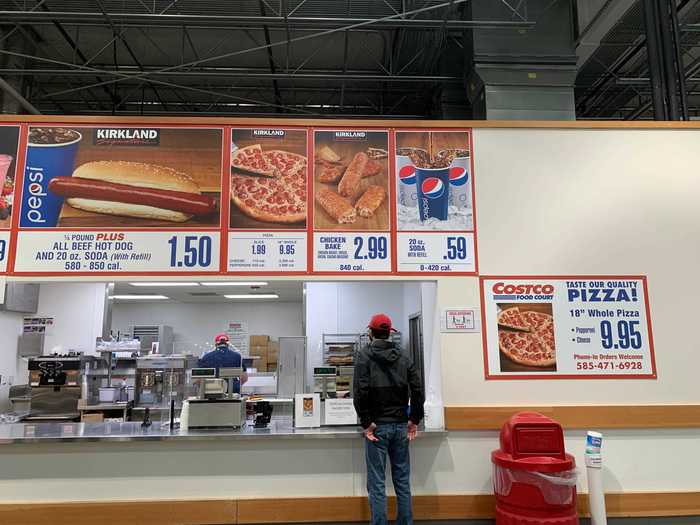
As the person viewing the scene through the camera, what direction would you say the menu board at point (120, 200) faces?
facing the viewer

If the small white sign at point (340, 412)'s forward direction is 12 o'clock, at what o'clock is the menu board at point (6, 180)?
The menu board is roughly at 3 o'clock from the small white sign.

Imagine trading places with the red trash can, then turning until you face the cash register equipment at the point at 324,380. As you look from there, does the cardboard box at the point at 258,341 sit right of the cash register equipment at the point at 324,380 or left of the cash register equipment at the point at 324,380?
right

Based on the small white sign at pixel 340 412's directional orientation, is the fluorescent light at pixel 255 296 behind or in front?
behind

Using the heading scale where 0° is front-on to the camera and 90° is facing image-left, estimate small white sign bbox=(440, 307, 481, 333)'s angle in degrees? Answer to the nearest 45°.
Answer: approximately 0°

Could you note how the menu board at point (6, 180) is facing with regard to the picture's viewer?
facing the viewer

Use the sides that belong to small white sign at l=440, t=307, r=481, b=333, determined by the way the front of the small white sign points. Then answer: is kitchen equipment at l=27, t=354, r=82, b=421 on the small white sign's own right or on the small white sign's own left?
on the small white sign's own right

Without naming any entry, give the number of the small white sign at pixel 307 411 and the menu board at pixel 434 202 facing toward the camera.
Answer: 2

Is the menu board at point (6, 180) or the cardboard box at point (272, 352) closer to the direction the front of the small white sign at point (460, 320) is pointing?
the menu board

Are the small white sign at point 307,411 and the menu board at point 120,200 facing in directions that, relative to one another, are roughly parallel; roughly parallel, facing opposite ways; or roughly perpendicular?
roughly parallel

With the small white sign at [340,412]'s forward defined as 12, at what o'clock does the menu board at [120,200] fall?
The menu board is roughly at 3 o'clock from the small white sign.

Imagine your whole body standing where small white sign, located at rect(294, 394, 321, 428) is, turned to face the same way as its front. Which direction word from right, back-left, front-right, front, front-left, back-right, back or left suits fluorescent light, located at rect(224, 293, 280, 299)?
back

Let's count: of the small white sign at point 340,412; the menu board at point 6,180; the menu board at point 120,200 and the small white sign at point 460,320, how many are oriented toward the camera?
4

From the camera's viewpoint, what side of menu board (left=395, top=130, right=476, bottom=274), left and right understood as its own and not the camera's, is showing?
front
